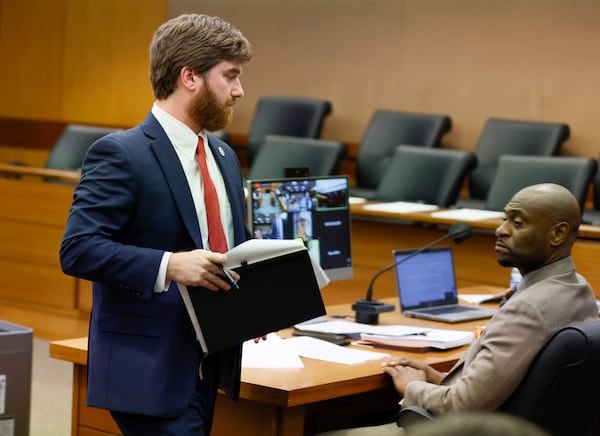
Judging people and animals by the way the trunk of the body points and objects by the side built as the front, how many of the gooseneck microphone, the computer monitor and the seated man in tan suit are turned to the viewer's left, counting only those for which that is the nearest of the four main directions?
1

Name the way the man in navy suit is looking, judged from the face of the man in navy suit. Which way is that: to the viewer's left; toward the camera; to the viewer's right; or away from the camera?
to the viewer's right

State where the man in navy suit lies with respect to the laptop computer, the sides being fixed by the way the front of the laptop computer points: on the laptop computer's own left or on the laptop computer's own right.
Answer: on the laptop computer's own right

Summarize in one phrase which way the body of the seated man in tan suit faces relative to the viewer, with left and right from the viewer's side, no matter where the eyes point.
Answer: facing to the left of the viewer

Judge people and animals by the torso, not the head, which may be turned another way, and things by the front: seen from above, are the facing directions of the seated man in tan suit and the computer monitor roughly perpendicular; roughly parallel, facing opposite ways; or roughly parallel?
roughly perpendicular

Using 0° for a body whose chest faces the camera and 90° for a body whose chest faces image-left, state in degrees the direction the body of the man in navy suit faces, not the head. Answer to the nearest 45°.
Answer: approximately 315°

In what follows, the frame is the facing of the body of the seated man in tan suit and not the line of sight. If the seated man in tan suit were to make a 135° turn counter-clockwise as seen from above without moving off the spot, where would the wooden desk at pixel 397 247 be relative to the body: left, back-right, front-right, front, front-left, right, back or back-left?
back-left
